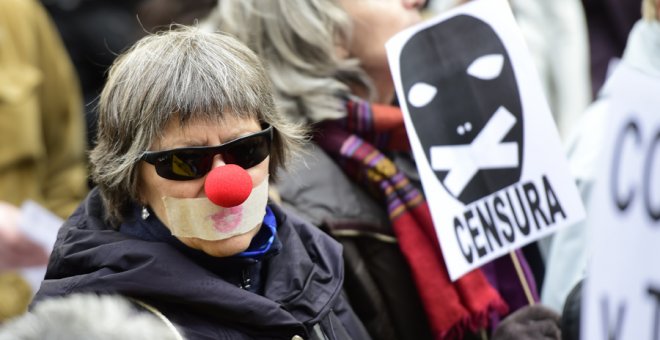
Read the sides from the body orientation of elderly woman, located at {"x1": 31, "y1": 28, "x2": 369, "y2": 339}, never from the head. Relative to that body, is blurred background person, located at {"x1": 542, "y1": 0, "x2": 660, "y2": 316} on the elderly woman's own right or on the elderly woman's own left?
on the elderly woman's own left

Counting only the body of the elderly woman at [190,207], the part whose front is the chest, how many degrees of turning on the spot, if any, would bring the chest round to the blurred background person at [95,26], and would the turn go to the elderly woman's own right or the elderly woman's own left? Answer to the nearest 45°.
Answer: approximately 135° to the elderly woman's own left

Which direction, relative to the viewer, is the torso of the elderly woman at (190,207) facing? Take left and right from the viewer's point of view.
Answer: facing the viewer and to the right of the viewer

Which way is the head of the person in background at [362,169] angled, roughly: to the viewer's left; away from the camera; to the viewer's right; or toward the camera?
to the viewer's right

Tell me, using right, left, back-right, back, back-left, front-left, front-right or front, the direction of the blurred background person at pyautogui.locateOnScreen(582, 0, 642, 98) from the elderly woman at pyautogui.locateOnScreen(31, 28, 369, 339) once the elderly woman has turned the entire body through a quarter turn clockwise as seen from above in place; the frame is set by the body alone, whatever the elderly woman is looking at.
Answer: back

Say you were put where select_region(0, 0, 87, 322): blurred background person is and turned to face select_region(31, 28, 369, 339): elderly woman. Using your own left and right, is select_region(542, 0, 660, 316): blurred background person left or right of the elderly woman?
left

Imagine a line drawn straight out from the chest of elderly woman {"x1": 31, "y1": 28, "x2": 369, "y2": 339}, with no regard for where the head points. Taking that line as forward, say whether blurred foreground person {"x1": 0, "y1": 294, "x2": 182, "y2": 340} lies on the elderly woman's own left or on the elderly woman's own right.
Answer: on the elderly woman's own right
